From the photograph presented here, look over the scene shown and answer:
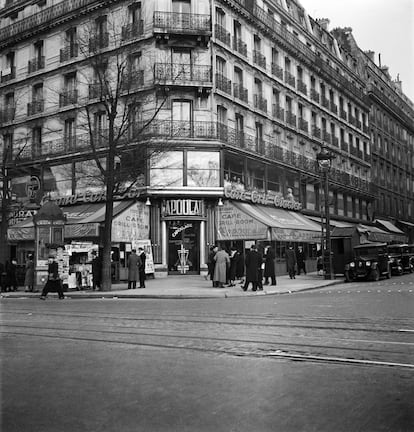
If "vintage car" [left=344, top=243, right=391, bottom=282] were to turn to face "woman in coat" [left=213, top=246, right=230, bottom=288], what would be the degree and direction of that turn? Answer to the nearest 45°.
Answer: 0° — it already faces them

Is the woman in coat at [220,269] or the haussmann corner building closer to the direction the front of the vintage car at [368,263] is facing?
the woman in coat

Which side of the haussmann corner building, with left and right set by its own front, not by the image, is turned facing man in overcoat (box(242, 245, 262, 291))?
front

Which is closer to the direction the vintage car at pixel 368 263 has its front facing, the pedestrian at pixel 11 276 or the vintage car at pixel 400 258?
the pedestrian

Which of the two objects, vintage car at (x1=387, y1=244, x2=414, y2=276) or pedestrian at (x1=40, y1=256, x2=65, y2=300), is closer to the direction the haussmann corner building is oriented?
the pedestrian

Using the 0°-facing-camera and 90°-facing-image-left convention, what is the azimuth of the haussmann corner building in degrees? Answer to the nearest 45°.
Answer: approximately 0°

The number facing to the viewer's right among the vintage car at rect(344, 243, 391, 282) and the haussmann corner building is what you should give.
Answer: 0

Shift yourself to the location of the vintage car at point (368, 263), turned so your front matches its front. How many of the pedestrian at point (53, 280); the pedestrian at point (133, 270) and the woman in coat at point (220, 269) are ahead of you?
3

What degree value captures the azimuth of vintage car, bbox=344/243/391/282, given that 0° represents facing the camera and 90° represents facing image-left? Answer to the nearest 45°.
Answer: approximately 45°

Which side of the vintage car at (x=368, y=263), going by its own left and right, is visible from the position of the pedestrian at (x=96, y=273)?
front
